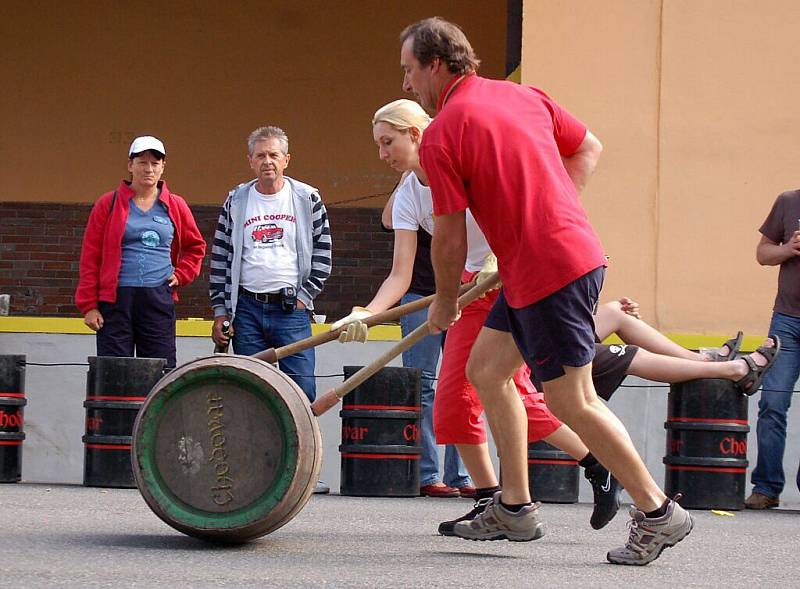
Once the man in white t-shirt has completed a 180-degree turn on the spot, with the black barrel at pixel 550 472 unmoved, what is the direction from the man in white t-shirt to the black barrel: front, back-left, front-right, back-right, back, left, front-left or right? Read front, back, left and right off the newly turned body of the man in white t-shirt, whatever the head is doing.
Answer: right

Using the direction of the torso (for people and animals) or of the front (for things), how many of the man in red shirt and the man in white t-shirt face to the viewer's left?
1

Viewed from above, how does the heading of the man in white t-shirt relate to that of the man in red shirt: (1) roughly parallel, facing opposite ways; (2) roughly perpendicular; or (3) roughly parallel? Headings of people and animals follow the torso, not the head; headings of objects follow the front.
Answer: roughly perpendicular

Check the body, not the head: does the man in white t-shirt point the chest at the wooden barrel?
yes

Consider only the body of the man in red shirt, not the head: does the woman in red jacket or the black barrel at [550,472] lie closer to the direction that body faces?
the woman in red jacket

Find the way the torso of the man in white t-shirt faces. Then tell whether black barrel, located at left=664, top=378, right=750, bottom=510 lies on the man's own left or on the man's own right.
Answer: on the man's own left

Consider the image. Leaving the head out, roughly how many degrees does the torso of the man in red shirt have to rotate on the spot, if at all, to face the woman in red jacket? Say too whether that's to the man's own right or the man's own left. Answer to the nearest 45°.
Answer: approximately 45° to the man's own right

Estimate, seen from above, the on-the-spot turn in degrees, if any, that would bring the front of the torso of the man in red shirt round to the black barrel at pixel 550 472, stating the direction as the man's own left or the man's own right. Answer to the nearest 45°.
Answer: approximately 90° to the man's own right

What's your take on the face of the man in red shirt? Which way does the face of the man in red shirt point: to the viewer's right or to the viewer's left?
to the viewer's left

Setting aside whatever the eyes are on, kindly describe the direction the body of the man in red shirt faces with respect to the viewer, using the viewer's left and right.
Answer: facing to the left of the viewer

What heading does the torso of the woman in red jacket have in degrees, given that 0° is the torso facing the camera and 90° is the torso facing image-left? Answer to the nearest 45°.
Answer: approximately 0°

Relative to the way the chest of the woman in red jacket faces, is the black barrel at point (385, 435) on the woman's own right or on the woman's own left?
on the woman's own left

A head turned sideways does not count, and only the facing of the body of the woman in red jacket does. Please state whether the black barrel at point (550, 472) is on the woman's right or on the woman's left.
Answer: on the woman's left
